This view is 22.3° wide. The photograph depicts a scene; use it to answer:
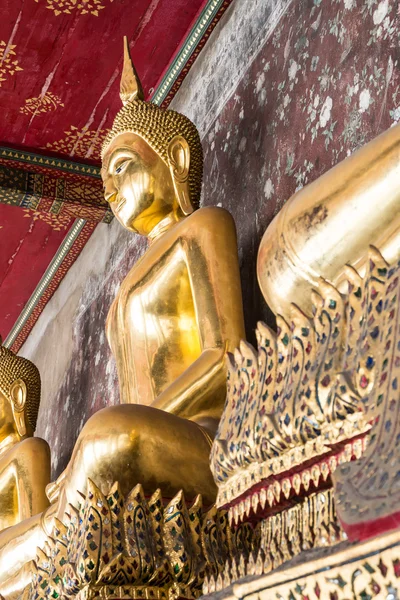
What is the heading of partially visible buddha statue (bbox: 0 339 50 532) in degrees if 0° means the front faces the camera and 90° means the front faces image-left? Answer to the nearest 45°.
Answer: approximately 45°

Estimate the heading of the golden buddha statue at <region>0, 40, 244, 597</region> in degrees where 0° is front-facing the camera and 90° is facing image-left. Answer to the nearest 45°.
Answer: approximately 45°

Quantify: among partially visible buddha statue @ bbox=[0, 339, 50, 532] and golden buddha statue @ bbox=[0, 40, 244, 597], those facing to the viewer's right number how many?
0
